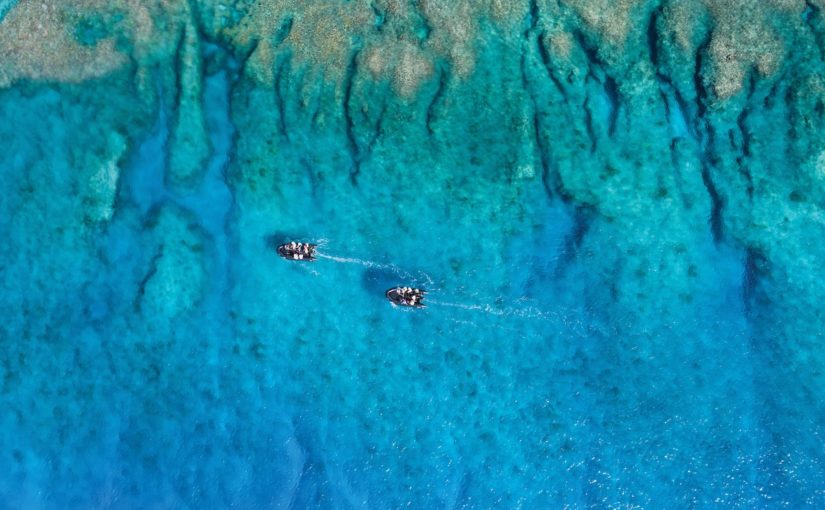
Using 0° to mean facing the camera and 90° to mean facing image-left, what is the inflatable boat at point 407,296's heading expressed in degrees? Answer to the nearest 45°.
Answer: approximately 90°

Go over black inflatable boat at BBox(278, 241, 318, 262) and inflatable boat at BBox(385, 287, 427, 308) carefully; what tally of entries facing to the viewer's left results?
2

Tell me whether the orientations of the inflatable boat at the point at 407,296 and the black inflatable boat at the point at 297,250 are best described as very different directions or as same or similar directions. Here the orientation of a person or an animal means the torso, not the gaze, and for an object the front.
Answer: same or similar directions

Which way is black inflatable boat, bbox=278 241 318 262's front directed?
to the viewer's left

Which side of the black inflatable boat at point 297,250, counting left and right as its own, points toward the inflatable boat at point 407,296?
back

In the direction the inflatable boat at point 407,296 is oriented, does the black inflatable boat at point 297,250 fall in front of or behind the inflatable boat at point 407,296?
in front
